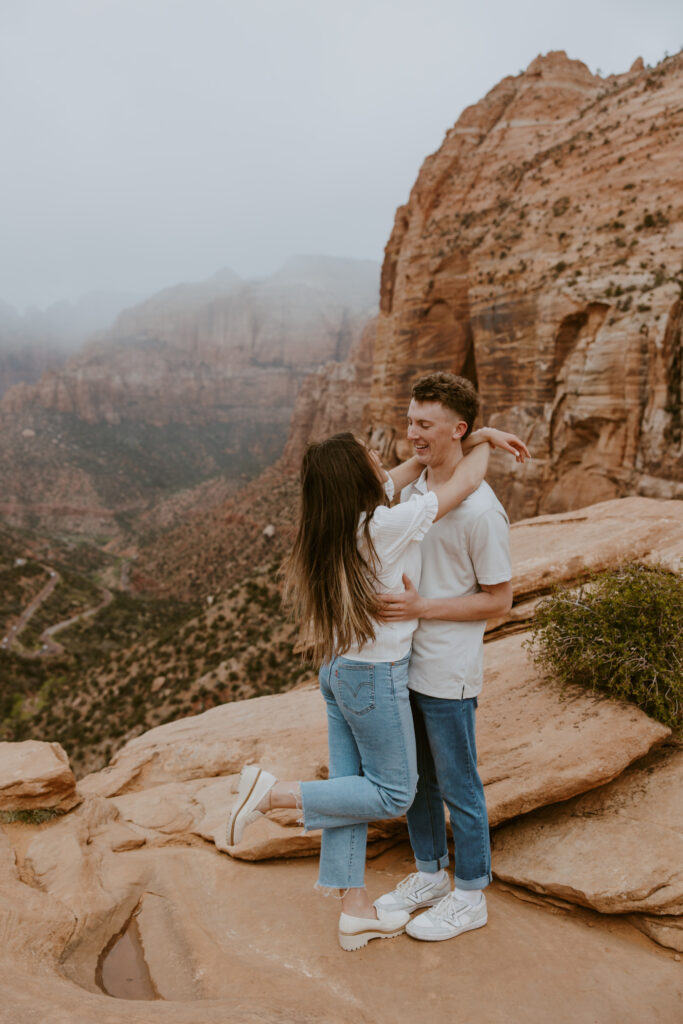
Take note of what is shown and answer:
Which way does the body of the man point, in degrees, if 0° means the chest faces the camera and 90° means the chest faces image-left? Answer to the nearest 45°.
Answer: approximately 45°

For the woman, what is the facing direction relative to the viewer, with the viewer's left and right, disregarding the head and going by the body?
facing away from the viewer and to the right of the viewer

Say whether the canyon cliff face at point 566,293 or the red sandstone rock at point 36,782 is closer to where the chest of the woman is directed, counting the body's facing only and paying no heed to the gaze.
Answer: the canyon cliff face

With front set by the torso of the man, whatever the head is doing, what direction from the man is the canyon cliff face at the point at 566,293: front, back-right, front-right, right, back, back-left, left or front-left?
back-right

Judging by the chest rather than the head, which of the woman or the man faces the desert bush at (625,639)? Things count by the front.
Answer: the woman

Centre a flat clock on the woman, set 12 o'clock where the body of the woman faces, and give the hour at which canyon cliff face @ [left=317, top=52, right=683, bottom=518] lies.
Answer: The canyon cliff face is roughly at 11 o'clock from the woman.

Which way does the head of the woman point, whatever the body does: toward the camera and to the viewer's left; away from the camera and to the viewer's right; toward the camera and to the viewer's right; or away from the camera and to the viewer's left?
away from the camera and to the viewer's right

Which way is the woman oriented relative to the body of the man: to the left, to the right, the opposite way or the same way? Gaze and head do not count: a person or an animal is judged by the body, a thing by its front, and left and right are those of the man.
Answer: the opposite way

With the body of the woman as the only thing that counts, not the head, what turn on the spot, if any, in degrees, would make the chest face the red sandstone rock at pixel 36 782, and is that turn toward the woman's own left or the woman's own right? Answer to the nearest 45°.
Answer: approximately 90° to the woman's own left

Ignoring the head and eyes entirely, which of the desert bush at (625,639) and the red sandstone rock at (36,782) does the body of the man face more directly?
the red sandstone rock

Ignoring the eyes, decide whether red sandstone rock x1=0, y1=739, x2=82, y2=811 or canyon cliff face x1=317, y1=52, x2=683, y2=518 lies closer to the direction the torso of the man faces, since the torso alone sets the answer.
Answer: the red sandstone rock
